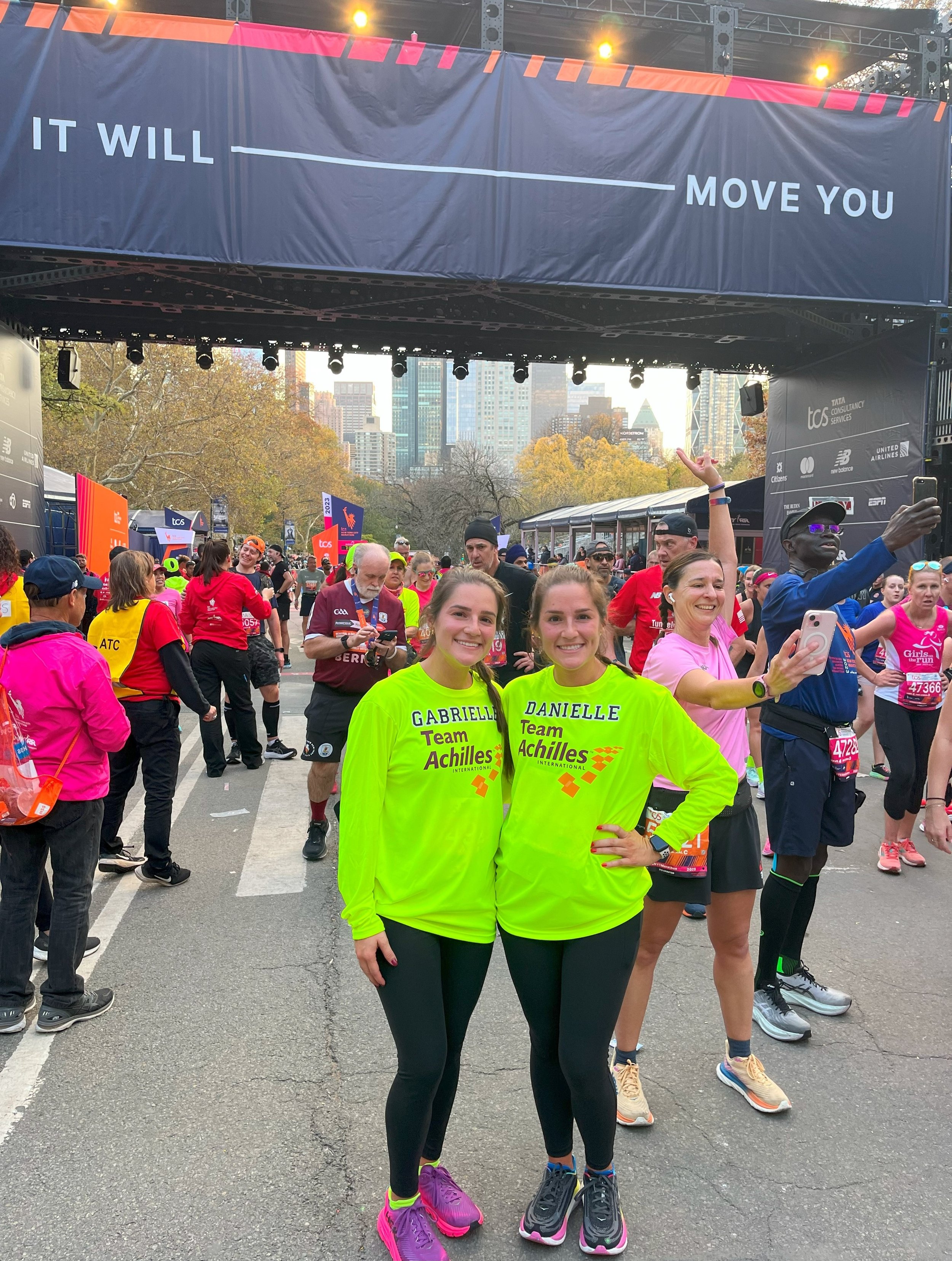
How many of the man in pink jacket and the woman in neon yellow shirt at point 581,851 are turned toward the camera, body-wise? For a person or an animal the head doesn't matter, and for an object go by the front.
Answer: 1

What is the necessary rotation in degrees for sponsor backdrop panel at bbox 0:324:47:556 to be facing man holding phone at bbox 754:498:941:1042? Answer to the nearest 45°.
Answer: approximately 45° to its right

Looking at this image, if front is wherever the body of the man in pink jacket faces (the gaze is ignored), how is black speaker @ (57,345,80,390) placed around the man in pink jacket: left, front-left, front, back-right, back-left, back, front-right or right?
front-left

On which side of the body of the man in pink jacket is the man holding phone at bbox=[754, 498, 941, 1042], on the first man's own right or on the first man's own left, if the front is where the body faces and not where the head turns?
on the first man's own right

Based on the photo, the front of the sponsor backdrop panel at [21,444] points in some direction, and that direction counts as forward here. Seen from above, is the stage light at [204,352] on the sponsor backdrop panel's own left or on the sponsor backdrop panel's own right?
on the sponsor backdrop panel's own left

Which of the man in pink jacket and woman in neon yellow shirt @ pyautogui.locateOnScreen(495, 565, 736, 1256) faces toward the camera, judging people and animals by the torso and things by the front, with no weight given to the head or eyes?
the woman in neon yellow shirt

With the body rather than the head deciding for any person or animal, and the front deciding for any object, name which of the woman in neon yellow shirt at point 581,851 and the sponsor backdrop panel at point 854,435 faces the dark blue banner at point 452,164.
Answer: the sponsor backdrop panel

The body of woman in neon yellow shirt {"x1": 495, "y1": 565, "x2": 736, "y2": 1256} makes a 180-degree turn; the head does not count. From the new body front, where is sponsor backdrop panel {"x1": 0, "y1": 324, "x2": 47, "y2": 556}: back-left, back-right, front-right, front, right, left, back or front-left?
front-left

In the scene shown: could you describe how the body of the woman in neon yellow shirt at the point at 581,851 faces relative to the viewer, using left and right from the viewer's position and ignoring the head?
facing the viewer

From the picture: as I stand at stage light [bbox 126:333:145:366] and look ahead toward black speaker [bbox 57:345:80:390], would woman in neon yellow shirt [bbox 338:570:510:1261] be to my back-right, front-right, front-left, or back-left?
back-left

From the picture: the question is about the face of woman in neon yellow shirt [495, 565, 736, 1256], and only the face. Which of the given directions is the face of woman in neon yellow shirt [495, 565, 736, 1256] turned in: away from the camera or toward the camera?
toward the camera
